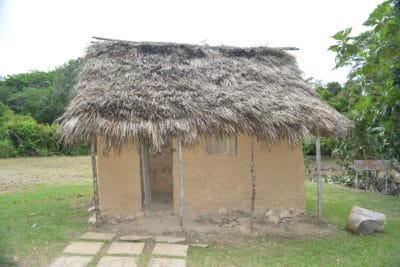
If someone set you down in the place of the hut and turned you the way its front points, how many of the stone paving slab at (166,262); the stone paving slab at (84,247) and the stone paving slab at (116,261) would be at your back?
0

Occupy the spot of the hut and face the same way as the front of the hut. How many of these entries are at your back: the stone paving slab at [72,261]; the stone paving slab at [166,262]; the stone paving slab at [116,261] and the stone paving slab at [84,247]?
0

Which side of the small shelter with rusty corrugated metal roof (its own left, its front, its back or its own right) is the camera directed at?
front

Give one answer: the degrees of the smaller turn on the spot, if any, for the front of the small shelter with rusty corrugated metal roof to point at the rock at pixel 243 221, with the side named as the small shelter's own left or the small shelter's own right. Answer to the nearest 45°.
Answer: approximately 45° to the small shelter's own right

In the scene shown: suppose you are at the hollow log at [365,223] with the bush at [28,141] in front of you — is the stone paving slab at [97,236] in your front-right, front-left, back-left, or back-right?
front-left

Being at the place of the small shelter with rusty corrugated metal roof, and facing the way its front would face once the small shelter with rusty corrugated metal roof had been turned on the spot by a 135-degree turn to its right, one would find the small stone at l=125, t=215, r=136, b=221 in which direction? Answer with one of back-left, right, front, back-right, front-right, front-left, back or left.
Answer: left

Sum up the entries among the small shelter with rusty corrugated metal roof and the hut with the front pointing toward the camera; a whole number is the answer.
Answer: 2

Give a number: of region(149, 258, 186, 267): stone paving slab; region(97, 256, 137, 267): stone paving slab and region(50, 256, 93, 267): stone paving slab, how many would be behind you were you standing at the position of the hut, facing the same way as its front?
0

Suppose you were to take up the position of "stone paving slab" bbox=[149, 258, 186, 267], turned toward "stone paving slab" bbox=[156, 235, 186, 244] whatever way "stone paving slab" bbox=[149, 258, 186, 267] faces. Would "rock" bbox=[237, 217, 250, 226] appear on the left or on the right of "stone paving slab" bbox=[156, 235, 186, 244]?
right

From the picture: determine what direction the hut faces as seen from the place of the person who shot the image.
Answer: facing the viewer

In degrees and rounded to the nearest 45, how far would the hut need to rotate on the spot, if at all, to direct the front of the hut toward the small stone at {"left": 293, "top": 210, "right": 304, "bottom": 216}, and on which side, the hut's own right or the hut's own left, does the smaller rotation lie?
approximately 90° to the hut's own left

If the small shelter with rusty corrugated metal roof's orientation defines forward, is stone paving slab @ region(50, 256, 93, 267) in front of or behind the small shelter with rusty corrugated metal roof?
in front

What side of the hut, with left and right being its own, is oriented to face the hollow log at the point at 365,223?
left

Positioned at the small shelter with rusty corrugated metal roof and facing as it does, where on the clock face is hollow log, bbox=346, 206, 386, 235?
The hollow log is roughly at 12 o'clock from the small shelter with rusty corrugated metal roof.
